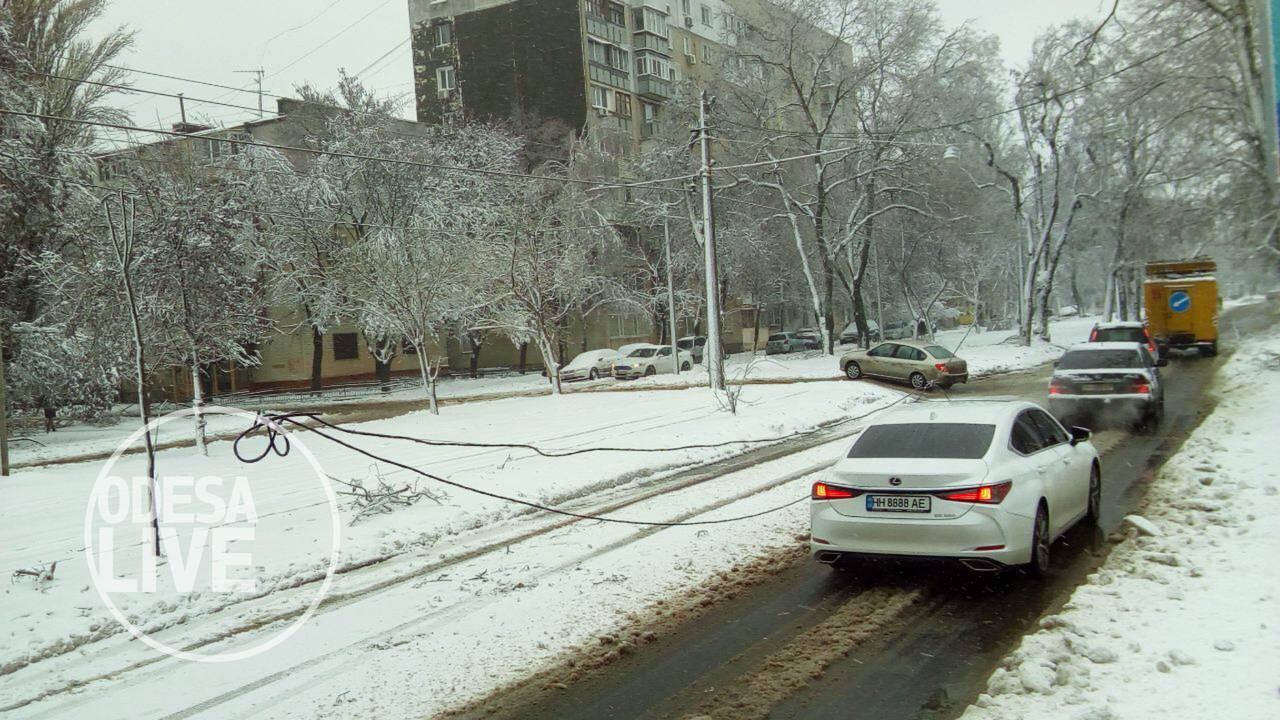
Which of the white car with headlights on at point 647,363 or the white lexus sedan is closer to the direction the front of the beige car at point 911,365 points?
the white car with headlights on

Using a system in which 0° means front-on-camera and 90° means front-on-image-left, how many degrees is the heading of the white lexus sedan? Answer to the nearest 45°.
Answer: approximately 225°

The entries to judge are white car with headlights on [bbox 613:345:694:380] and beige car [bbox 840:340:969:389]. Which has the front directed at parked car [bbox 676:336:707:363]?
beige car [bbox 840:340:969:389]

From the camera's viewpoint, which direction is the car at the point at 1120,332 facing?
away from the camera

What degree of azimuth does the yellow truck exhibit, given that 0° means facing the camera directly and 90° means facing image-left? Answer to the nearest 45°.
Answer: approximately 180°

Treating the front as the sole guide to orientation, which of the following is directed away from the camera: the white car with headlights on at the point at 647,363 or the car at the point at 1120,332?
the car at the point at 1120,332

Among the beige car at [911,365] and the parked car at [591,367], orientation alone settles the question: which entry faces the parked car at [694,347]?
the beige car at [911,365]

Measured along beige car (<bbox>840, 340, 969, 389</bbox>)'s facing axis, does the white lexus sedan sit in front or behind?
behind

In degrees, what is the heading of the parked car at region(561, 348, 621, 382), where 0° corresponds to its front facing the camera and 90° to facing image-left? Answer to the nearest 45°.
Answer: approximately 45°

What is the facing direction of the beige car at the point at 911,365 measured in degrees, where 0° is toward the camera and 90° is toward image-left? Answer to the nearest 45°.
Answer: approximately 135°

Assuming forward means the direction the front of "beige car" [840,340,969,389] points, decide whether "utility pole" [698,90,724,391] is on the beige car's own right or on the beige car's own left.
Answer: on the beige car's own left

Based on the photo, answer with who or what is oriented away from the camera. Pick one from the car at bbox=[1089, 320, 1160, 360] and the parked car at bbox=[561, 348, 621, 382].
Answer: the car at bbox=[1089, 320, 1160, 360]
